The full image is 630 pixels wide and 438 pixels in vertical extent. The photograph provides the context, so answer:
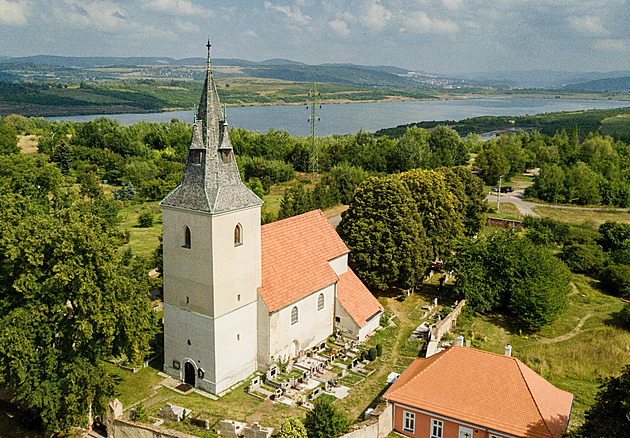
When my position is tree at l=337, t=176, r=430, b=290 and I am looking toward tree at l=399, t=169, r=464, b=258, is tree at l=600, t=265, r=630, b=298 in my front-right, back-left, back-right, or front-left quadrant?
front-right

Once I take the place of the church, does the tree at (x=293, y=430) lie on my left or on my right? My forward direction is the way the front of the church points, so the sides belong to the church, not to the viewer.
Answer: on my left

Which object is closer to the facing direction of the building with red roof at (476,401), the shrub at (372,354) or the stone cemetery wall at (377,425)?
the stone cemetery wall

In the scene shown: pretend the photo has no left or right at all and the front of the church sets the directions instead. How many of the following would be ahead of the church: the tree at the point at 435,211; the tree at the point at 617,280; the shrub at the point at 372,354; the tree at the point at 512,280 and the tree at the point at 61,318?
1

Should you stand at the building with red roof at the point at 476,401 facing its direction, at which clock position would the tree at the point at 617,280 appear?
The tree is roughly at 7 o'clock from the building with red roof.

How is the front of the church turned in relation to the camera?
facing the viewer and to the left of the viewer

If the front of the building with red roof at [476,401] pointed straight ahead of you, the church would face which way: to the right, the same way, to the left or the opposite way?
the same way

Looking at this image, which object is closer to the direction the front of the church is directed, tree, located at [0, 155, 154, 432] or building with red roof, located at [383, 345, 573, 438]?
the tree

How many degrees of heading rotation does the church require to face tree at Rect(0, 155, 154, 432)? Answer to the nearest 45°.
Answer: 0° — it already faces it

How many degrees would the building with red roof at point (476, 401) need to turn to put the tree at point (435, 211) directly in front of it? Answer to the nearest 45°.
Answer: approximately 135° to its right

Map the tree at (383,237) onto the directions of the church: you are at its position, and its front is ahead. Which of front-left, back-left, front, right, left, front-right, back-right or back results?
back

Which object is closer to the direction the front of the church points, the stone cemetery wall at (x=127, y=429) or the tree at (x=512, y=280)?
the stone cemetery wall

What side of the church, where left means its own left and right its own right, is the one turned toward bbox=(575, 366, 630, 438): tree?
left

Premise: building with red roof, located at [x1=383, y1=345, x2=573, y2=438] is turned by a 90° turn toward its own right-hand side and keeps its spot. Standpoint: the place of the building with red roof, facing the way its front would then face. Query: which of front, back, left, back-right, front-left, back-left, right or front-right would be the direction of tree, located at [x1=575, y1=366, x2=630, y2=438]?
back

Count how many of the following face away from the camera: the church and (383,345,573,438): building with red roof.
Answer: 0

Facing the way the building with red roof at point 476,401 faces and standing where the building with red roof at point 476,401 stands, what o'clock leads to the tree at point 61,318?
The tree is roughly at 1 o'clock from the building with red roof.

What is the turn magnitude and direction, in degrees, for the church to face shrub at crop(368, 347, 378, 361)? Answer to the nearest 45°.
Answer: approximately 135° to its left
